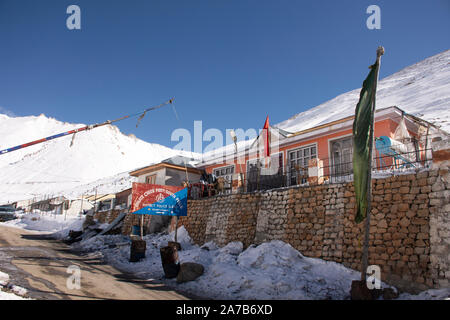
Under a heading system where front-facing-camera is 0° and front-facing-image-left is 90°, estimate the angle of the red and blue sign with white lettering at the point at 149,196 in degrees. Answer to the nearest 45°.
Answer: approximately 0°

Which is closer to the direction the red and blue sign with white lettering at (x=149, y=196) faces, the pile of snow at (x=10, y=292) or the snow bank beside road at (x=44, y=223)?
the pile of snow

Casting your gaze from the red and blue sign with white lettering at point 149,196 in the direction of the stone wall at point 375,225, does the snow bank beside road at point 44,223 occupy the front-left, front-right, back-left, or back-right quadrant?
back-left

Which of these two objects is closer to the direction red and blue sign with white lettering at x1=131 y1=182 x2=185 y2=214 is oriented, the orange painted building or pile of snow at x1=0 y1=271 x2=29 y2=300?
the pile of snow

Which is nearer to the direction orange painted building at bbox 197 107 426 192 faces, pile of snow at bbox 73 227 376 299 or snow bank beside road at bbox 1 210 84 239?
the pile of snow

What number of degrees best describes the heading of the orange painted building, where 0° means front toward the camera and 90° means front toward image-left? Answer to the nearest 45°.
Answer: approximately 45°

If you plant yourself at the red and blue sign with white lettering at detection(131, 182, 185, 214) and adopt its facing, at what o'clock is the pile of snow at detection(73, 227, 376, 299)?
The pile of snow is roughly at 11 o'clock from the red and blue sign with white lettering.

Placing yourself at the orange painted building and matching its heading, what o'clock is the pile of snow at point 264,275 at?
The pile of snow is roughly at 11 o'clock from the orange painted building.

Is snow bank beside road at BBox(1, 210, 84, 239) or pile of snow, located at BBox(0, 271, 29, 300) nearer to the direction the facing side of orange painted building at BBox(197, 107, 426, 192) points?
the pile of snow
